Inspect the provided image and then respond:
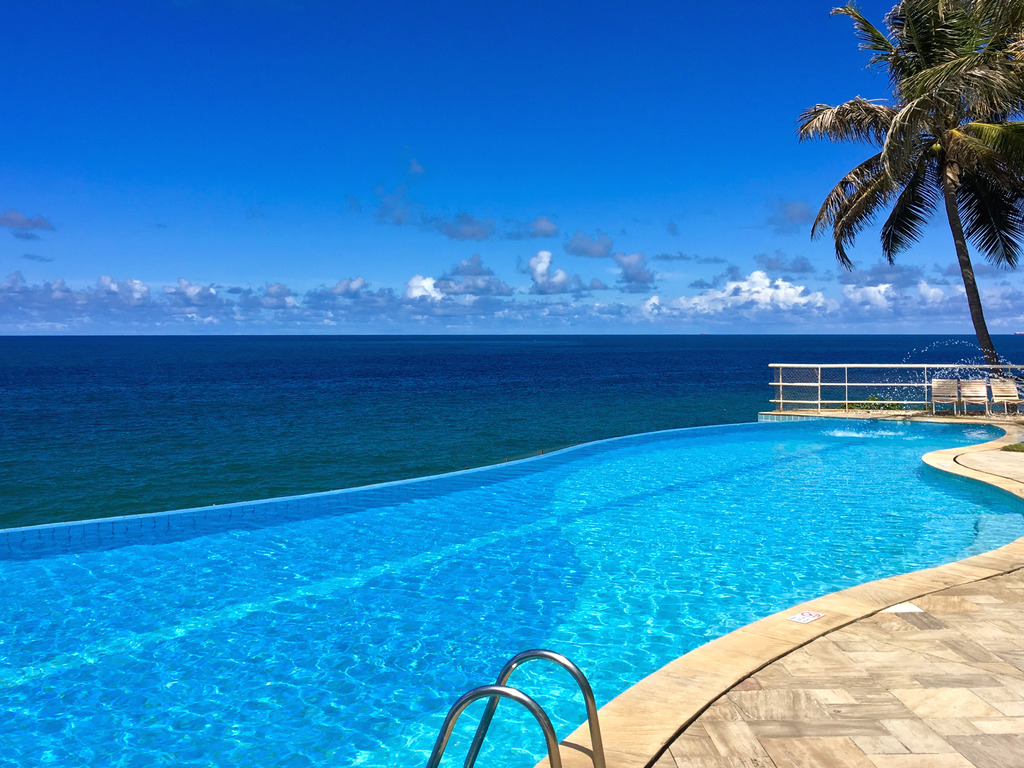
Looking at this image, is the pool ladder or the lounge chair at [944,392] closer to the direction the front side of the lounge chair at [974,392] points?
the pool ladder

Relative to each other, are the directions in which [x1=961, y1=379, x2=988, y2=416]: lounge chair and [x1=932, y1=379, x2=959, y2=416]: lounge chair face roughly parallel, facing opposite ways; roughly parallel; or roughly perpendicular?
roughly parallel

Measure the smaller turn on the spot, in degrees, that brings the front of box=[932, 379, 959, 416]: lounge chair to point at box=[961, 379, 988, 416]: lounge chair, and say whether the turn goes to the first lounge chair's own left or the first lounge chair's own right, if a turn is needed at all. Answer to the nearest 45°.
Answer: approximately 90° to the first lounge chair's own left

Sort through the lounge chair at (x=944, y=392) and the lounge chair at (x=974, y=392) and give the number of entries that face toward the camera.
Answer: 2

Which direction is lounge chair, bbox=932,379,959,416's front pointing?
toward the camera

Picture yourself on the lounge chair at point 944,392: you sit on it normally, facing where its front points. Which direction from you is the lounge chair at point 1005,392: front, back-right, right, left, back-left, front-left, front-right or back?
left

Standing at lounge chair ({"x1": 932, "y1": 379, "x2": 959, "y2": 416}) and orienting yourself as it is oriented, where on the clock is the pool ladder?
The pool ladder is roughly at 12 o'clock from the lounge chair.

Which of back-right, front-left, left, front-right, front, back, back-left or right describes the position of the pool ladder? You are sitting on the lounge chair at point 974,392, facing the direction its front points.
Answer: front

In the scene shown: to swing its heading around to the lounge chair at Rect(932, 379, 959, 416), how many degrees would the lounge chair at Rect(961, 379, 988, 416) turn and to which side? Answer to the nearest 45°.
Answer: approximately 90° to its right
